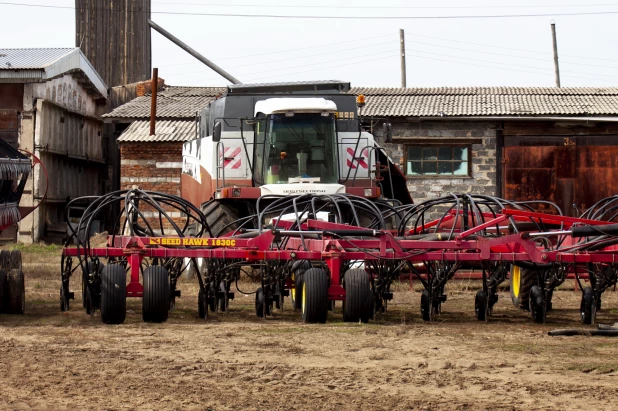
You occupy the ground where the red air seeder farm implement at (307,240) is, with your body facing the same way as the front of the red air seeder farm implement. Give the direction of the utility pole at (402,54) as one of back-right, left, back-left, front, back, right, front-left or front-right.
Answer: back

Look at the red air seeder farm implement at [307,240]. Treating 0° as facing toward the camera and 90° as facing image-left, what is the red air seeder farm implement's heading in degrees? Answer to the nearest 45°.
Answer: approximately 0°

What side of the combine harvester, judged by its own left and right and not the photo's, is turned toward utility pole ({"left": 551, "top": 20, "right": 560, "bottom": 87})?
back
